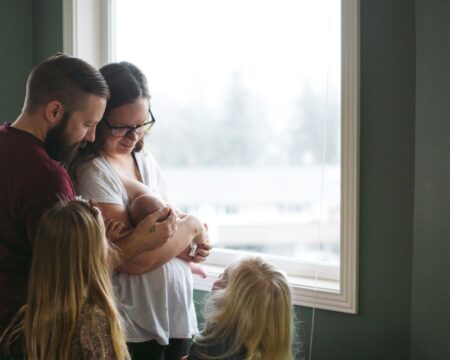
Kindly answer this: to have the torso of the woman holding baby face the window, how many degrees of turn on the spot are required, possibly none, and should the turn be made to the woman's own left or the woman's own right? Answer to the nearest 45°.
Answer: approximately 90° to the woman's own left

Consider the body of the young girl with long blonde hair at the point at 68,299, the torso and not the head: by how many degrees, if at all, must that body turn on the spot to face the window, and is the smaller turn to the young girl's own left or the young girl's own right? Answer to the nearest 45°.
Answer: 0° — they already face it

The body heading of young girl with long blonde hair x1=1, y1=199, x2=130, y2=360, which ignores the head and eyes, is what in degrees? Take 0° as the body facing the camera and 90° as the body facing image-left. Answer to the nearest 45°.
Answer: approximately 225°

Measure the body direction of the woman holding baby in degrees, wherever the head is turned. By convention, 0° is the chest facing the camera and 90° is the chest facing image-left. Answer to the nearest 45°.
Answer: approximately 315°

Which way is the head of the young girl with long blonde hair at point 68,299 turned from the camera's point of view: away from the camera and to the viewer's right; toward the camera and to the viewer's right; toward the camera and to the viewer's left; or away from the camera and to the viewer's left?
away from the camera and to the viewer's right

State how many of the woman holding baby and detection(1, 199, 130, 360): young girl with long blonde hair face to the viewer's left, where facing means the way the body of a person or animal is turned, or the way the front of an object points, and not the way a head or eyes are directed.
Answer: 0

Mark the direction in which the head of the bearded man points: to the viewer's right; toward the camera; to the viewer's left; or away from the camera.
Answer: to the viewer's right
